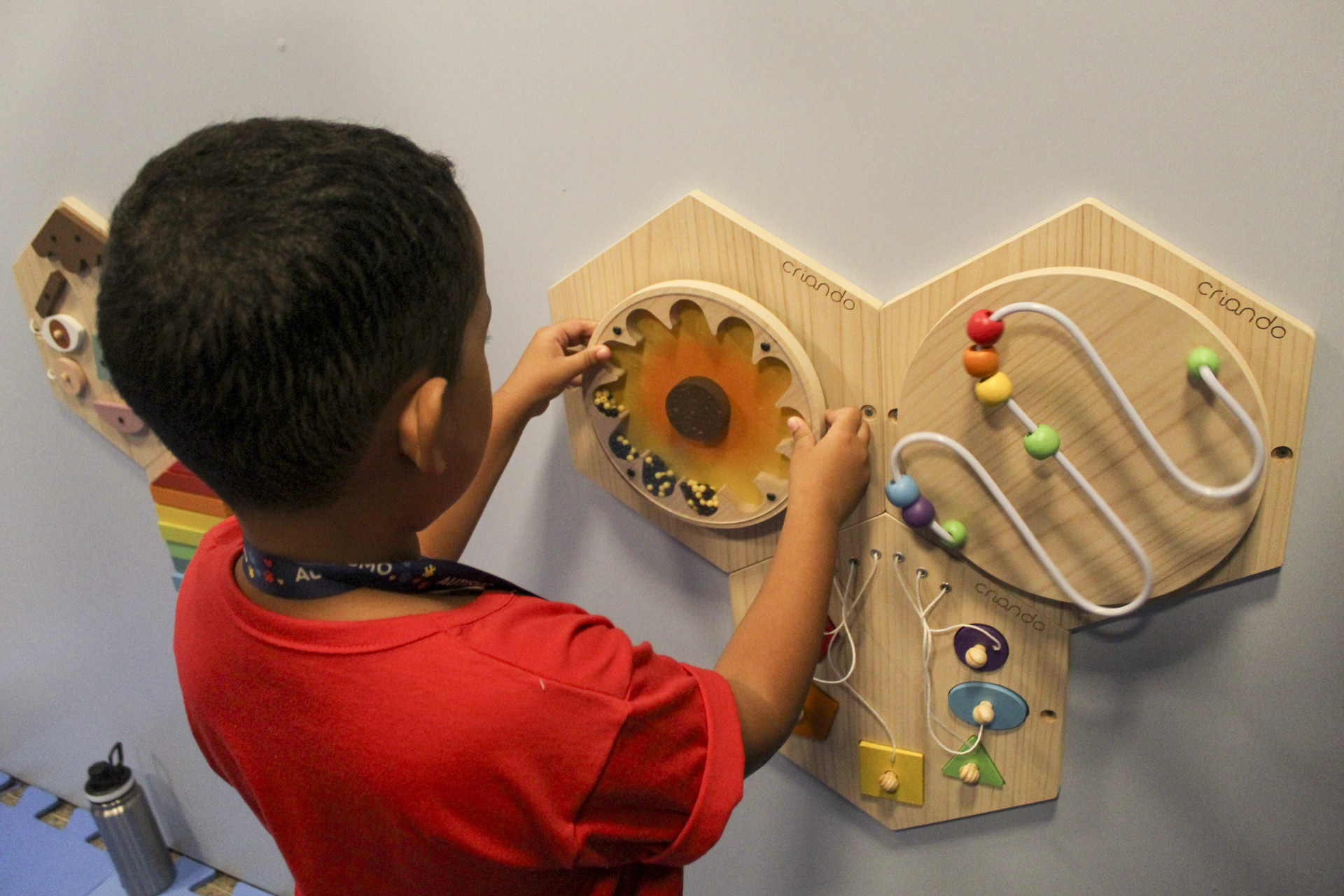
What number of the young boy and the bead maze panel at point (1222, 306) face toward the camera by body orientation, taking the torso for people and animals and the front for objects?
1

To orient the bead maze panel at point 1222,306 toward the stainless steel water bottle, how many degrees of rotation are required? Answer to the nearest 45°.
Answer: approximately 90° to its right

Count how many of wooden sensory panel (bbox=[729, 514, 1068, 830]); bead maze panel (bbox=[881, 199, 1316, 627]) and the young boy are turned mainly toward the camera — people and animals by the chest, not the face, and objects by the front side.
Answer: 2

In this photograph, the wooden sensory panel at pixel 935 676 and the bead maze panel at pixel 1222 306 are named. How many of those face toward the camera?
2

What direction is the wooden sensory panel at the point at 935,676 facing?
toward the camera

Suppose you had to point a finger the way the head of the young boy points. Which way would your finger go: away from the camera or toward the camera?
away from the camera

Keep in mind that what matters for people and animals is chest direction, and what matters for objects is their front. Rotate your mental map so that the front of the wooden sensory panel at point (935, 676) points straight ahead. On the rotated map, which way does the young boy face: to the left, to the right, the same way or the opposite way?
the opposite way

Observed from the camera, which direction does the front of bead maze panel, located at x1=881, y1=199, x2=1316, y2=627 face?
facing the viewer

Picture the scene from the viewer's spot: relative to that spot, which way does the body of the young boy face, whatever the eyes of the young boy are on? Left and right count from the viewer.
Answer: facing away from the viewer and to the right of the viewer
